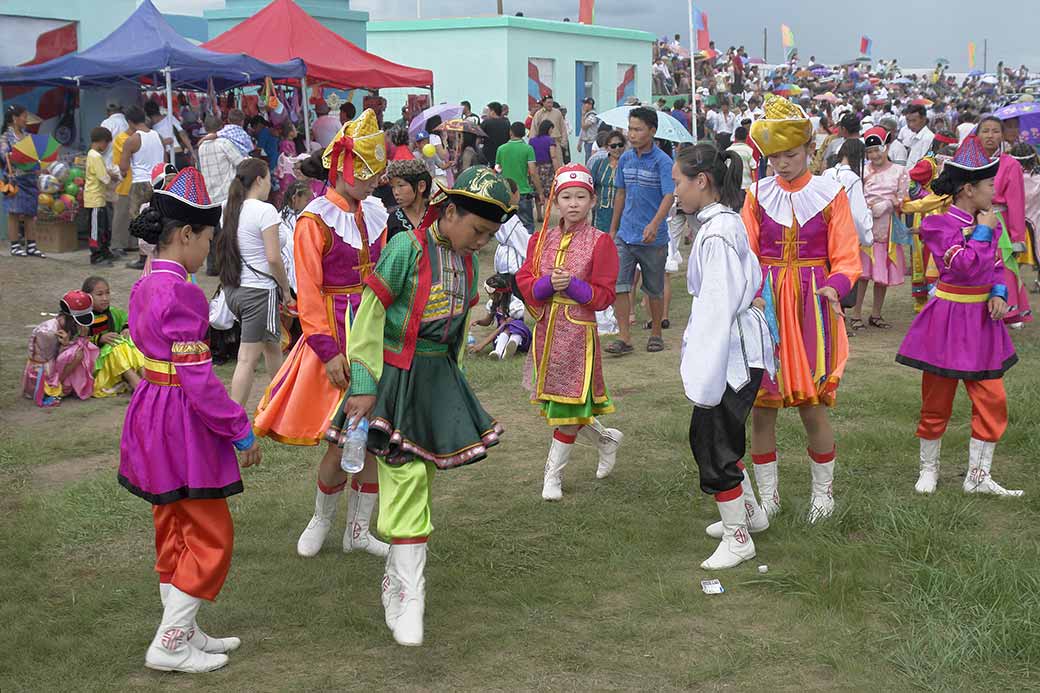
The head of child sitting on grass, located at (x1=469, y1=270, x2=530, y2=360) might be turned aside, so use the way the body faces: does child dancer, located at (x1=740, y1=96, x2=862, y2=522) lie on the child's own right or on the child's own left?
on the child's own left

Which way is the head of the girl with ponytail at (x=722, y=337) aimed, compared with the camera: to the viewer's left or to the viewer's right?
to the viewer's left

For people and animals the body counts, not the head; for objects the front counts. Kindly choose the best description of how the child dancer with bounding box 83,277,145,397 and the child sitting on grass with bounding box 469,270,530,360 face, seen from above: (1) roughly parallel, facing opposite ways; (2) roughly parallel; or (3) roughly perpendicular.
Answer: roughly perpendicular

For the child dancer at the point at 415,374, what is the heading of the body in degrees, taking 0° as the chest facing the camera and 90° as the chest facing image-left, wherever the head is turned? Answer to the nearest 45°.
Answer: approximately 315°

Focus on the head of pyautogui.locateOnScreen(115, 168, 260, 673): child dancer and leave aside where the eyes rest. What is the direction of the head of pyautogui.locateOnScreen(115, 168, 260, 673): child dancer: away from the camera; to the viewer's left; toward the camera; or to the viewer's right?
to the viewer's right

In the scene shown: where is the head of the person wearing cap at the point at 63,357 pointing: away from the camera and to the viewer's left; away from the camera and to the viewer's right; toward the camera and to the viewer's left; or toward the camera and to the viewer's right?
toward the camera and to the viewer's right
